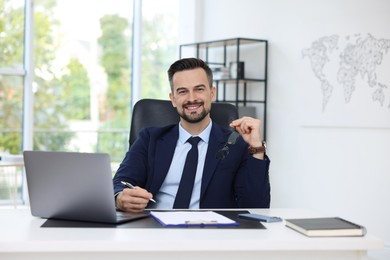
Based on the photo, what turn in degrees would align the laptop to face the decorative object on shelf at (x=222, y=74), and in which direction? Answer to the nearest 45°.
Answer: approximately 45° to its left

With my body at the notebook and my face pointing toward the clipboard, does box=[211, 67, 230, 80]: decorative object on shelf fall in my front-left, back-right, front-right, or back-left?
front-right

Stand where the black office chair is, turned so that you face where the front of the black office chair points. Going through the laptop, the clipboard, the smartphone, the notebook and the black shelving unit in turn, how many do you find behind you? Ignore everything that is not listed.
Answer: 1

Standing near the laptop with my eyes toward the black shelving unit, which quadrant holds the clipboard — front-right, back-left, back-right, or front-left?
front-right

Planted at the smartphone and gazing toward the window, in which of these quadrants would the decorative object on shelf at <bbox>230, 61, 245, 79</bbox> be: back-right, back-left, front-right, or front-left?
front-right

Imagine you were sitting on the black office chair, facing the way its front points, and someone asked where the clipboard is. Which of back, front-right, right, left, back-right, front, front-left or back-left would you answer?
front

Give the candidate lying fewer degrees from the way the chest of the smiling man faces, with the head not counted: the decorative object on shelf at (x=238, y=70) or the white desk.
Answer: the white desk

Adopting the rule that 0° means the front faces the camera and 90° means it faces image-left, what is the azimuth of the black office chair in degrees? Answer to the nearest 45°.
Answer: approximately 0°

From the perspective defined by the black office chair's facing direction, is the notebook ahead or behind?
ahead

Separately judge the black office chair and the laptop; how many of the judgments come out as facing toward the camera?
1

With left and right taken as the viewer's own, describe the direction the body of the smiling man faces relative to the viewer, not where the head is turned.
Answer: facing the viewer

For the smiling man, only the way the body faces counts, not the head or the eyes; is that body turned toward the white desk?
yes

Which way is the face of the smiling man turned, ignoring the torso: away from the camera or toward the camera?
toward the camera

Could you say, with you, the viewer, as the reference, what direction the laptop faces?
facing away from the viewer and to the right of the viewer

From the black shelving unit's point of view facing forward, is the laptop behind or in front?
in front

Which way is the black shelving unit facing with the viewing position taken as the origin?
facing the viewer and to the left of the viewer

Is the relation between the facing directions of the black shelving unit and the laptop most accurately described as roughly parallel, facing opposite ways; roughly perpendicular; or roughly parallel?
roughly parallel, facing opposite ways
